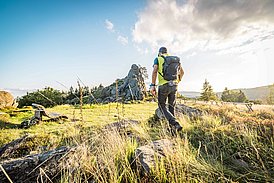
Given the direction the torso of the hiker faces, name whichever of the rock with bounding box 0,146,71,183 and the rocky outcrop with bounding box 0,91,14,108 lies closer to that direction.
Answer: the rocky outcrop

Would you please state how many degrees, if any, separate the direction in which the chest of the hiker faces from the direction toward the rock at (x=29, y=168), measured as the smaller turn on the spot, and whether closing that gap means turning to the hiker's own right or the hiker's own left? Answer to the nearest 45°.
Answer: approximately 90° to the hiker's own left

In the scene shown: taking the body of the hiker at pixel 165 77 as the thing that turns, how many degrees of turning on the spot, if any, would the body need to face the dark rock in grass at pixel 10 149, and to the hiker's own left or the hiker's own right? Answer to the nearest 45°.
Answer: approximately 90° to the hiker's own left

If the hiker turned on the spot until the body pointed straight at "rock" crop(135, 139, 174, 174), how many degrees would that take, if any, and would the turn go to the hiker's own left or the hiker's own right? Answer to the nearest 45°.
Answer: approximately 135° to the hiker's own left

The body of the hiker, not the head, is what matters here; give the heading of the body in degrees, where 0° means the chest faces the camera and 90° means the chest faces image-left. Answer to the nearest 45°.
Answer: approximately 135°

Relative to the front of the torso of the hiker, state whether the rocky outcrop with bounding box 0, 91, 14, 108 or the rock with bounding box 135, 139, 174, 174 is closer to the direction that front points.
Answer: the rocky outcrop

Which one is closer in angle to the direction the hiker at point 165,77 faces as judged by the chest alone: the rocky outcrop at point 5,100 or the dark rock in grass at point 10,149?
the rocky outcrop

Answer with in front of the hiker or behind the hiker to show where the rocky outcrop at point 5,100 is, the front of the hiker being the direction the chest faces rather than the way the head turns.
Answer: in front
